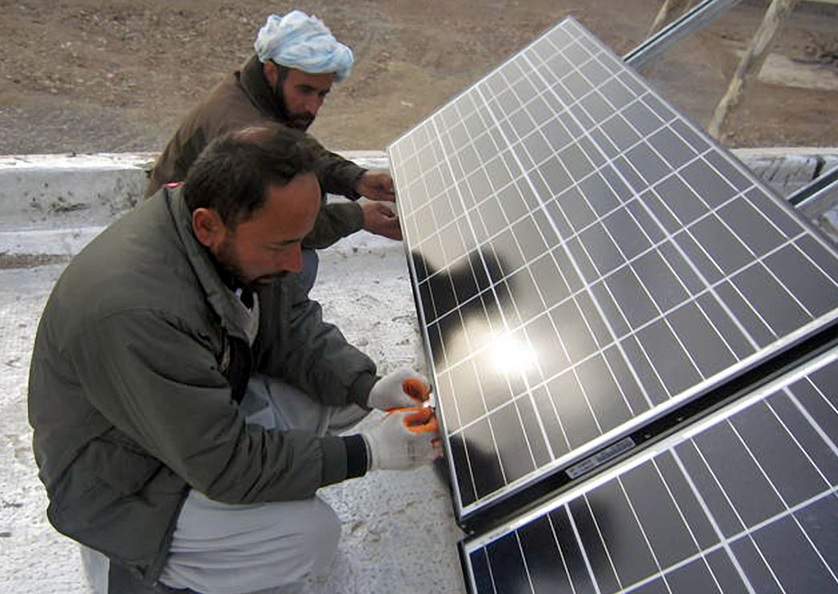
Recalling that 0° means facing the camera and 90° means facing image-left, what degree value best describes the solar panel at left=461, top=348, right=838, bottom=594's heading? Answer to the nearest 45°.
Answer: approximately 45°

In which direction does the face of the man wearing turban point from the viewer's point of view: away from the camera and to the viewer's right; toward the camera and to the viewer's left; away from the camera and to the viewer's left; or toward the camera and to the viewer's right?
toward the camera and to the viewer's right

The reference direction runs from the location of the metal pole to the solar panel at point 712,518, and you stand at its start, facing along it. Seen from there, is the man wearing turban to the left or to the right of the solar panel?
right

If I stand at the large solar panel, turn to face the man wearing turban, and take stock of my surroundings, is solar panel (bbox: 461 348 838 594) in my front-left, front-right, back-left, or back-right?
back-left

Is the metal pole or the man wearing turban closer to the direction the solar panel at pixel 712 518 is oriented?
the man wearing turban

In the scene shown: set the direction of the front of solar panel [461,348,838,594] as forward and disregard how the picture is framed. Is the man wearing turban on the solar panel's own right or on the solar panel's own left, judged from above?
on the solar panel's own right

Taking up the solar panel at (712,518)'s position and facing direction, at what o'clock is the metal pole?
The metal pole is roughly at 4 o'clock from the solar panel.
